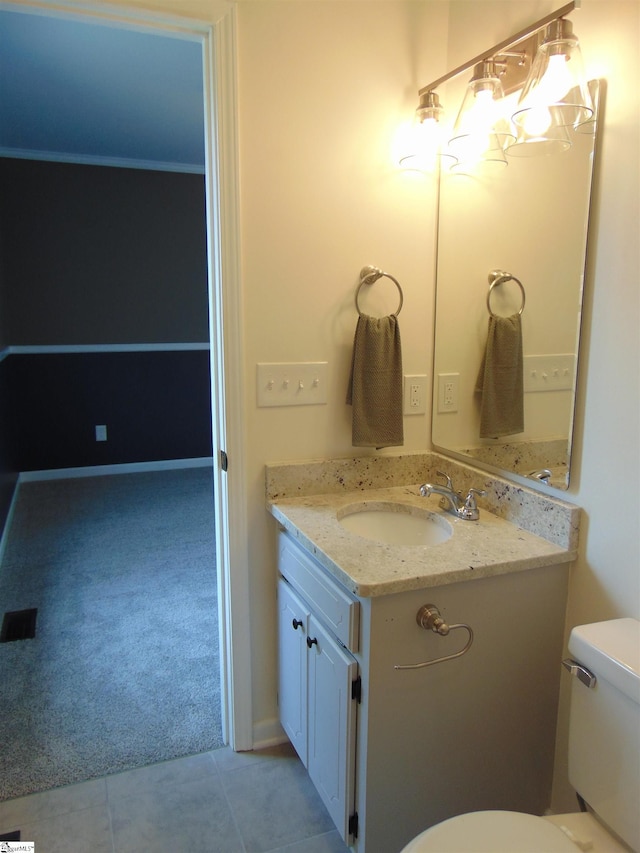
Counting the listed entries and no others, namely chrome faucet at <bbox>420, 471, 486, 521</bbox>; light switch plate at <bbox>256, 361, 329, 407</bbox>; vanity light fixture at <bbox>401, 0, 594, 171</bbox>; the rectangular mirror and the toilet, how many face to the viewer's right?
0

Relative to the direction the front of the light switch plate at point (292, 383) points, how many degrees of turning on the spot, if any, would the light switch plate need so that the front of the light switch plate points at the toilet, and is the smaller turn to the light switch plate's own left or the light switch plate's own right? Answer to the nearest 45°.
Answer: approximately 45° to the light switch plate's own left

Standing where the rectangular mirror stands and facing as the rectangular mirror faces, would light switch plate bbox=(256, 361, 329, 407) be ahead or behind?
ahead

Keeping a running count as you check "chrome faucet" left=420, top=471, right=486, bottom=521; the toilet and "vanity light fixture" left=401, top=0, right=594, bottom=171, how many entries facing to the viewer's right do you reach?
0

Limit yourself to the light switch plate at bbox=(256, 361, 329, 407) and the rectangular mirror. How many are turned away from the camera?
0

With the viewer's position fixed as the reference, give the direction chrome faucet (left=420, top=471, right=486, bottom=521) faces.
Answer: facing the viewer and to the left of the viewer

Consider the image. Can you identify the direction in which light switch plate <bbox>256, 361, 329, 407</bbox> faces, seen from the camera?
facing the viewer
